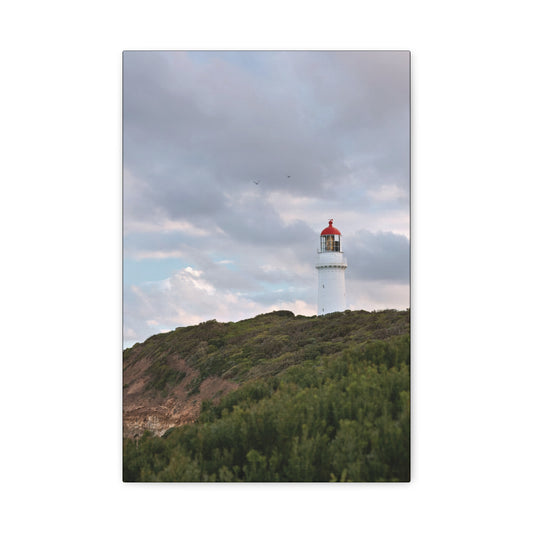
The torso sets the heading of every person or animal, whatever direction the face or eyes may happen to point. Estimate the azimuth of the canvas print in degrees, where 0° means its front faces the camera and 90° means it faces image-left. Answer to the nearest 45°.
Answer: approximately 0°
